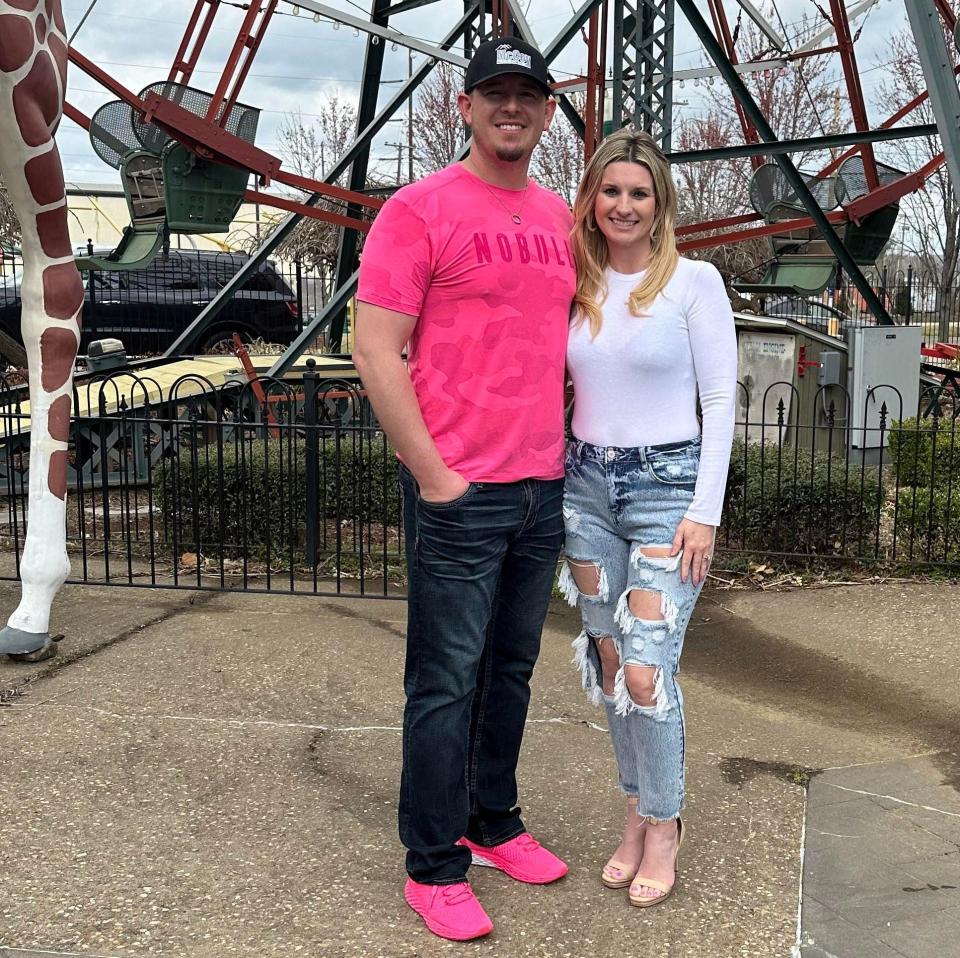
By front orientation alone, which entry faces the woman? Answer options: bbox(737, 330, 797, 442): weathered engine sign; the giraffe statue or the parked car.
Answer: the weathered engine sign

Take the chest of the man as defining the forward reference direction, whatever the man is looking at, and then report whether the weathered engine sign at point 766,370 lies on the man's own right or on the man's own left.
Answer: on the man's own left

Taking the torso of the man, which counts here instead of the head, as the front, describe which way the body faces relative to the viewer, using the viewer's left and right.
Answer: facing the viewer and to the right of the viewer

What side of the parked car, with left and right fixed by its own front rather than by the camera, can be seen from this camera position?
left

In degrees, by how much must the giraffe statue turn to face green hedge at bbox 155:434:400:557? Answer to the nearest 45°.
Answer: approximately 135° to its right

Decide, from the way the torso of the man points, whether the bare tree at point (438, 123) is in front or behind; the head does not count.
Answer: behind

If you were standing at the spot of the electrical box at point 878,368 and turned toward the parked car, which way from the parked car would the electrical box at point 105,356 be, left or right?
left

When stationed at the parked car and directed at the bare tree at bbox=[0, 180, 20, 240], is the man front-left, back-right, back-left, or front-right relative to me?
back-left

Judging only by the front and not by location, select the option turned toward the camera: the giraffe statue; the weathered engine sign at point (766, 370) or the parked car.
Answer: the weathered engine sign

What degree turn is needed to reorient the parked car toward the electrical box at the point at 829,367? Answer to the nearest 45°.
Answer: approximately 135° to its left

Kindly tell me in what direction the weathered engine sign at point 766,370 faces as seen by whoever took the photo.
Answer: facing the viewer

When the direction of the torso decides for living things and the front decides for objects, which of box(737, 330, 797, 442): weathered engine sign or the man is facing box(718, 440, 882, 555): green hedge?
the weathered engine sign

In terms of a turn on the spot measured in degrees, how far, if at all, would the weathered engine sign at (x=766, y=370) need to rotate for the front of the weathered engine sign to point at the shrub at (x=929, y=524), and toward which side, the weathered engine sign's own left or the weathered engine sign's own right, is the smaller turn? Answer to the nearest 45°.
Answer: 0° — it already faces it

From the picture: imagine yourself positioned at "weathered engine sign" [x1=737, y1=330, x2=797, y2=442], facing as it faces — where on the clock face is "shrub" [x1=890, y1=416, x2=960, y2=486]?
The shrub is roughly at 11 o'clock from the weathered engine sign.

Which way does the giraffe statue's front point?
to the viewer's left
